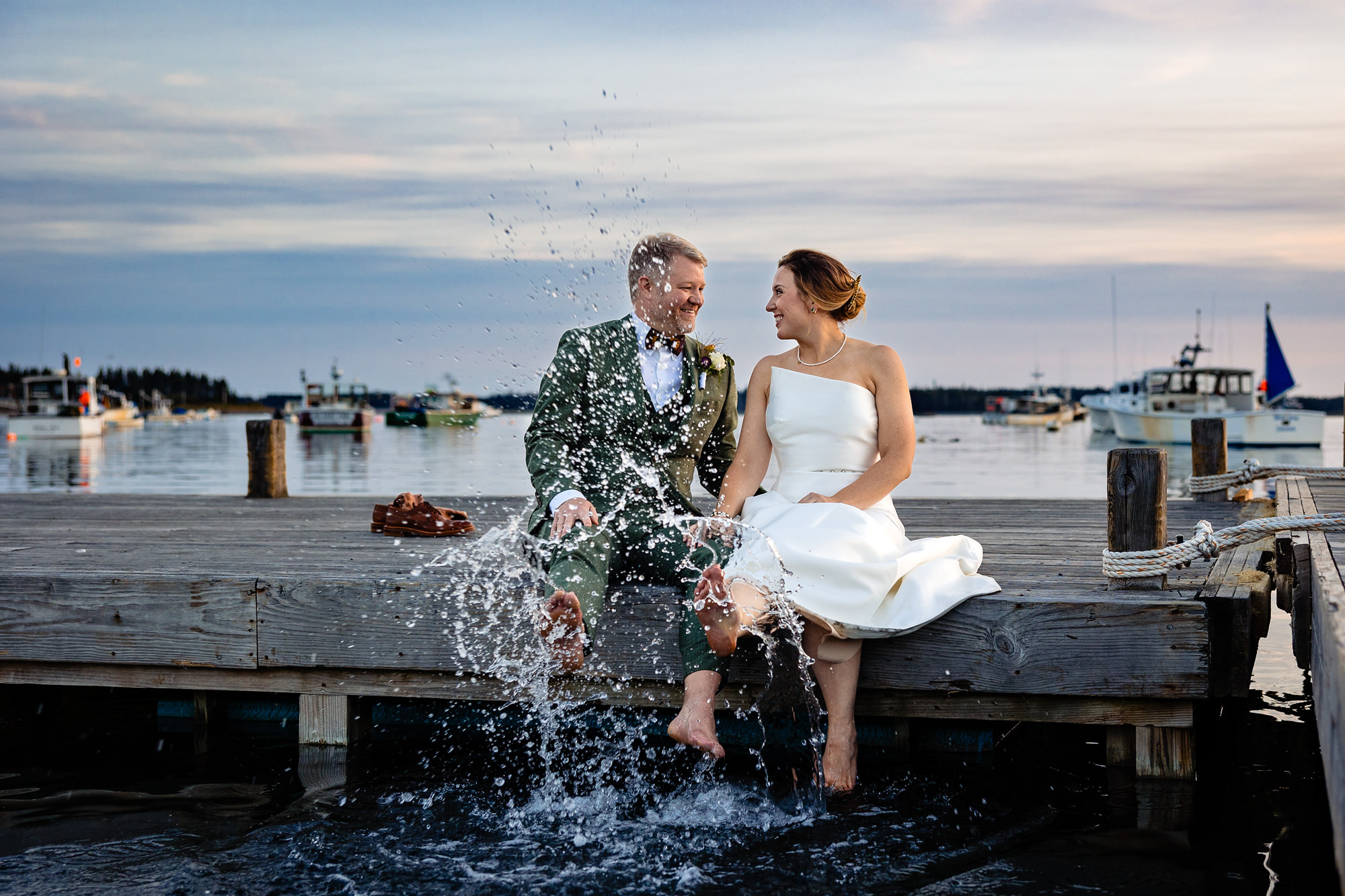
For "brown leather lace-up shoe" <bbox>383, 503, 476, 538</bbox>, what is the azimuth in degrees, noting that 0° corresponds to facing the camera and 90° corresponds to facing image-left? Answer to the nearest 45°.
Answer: approximately 270°

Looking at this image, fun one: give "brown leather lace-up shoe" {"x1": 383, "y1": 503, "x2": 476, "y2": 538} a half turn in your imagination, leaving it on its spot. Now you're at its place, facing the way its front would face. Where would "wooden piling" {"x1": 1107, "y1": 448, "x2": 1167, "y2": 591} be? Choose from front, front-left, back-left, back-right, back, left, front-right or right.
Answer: back-left

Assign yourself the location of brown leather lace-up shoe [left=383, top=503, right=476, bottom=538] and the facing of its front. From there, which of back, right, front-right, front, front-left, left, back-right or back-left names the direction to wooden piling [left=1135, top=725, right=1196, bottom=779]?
front-right

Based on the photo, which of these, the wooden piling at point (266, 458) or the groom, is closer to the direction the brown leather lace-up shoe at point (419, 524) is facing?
the groom

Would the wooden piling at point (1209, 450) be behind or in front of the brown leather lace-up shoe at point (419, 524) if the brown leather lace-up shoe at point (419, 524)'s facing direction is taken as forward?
in front

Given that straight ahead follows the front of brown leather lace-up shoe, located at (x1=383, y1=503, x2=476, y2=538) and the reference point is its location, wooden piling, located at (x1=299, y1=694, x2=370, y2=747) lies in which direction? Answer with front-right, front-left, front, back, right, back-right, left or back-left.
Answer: right

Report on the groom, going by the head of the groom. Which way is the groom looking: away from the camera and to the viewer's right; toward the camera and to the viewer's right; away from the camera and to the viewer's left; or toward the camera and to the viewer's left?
toward the camera and to the viewer's right

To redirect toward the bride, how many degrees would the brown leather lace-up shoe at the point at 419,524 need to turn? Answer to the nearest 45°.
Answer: approximately 45° to its right

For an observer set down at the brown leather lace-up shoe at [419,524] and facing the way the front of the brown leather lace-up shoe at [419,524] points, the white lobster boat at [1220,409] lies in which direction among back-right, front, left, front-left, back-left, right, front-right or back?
front-left

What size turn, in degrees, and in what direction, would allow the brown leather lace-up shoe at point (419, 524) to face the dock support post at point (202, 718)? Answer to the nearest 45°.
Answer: approximately 135° to its right

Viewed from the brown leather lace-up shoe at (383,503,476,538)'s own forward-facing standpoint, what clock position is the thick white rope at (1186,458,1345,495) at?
The thick white rope is roughly at 12 o'clock from the brown leather lace-up shoe.
